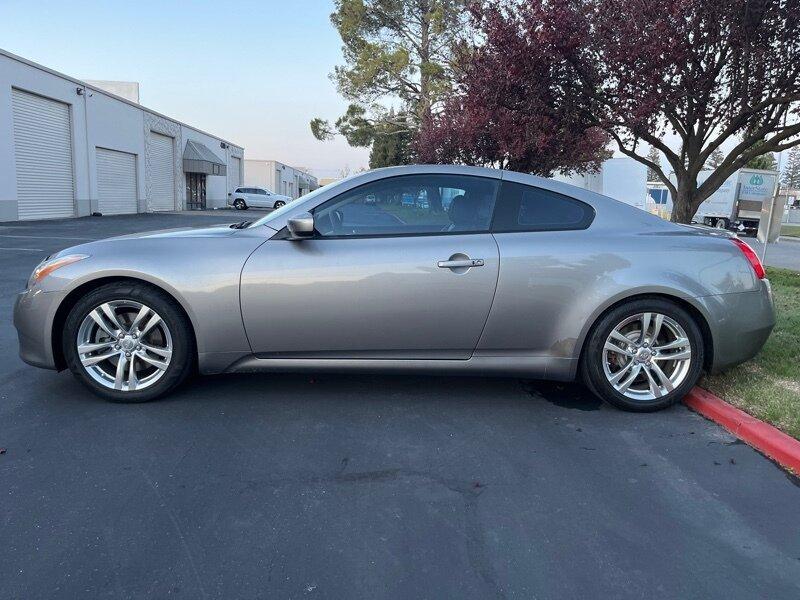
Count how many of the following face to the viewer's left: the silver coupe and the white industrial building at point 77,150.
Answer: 1

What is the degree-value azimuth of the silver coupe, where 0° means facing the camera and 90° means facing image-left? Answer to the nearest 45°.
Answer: approximately 90°

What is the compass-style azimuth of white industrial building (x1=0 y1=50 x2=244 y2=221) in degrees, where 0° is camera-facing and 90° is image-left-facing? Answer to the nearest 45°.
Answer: approximately 315°

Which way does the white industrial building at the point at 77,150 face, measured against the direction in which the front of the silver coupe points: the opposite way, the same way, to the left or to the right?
the opposite way

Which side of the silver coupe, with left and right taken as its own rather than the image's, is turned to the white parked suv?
right

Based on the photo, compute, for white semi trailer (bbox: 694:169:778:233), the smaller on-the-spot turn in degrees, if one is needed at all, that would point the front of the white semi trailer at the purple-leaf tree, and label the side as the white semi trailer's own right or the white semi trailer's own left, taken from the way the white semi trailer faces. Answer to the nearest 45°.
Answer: approximately 135° to the white semi trailer's own left

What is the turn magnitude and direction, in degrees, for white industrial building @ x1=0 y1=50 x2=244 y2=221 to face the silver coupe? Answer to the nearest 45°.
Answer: approximately 45° to its right

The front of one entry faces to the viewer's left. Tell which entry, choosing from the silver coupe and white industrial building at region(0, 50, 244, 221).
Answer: the silver coupe

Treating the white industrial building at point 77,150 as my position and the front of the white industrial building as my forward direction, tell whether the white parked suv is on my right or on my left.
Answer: on my left
